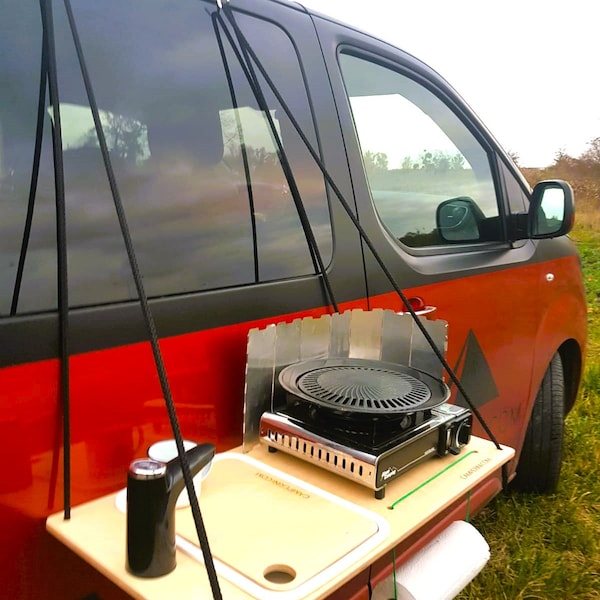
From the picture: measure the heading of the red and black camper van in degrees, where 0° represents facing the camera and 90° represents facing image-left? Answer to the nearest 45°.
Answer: approximately 225°

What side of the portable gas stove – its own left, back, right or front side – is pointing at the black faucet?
right
